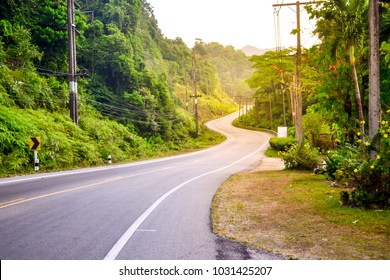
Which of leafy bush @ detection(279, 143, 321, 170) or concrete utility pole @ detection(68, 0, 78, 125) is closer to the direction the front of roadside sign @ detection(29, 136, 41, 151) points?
the leafy bush

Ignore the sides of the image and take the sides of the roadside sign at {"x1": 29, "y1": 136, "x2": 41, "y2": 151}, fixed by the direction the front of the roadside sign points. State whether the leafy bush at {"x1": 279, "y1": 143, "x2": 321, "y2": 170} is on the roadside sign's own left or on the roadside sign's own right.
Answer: on the roadside sign's own left

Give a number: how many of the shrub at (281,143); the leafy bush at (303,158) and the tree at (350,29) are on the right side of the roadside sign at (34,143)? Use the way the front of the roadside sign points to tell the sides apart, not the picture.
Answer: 0

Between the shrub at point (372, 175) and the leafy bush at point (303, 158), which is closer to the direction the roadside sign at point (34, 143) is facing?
the shrub

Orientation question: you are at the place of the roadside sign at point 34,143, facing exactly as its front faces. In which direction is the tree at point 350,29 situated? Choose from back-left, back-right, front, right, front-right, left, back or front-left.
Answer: front-left

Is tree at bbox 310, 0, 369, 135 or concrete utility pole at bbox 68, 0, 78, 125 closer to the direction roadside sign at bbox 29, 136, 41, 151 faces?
the tree

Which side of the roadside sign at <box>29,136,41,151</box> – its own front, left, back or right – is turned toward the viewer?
front

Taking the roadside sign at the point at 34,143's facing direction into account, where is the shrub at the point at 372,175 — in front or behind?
in front

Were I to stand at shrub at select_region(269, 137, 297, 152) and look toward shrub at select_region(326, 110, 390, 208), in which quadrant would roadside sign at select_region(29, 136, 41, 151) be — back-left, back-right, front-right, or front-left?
front-right

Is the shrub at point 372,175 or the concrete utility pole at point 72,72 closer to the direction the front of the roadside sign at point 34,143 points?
the shrub

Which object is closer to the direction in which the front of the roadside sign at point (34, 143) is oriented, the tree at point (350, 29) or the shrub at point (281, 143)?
the tree

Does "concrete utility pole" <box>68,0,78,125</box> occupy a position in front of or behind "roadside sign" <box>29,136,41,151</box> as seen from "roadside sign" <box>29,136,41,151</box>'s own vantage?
behind
